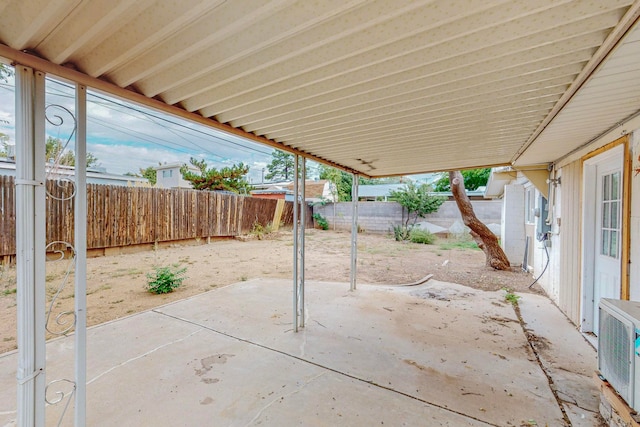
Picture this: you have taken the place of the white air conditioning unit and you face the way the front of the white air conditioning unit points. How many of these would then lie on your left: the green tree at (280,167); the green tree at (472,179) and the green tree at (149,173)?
0

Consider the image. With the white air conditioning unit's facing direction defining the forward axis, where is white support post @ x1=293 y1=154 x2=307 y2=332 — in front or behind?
in front

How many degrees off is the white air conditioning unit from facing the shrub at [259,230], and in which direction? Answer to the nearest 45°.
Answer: approximately 45° to its right

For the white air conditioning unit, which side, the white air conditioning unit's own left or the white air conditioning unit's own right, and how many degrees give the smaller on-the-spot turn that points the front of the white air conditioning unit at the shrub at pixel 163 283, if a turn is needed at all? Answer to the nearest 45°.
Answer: approximately 45° to the white air conditioning unit's own right

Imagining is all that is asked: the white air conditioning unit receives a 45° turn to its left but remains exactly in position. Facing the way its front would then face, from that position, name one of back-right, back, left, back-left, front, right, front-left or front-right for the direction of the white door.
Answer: back

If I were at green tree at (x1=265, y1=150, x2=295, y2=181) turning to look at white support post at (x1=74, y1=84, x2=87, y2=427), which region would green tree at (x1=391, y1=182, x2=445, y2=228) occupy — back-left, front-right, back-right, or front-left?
front-left

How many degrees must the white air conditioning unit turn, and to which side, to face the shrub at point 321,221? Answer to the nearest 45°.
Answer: approximately 90° to its right

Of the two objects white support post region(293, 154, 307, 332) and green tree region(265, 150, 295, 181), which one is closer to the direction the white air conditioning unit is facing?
the white support post

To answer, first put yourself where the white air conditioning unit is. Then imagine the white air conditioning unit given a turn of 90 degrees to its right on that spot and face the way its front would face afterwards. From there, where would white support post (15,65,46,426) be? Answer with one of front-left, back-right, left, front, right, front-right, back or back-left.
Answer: left

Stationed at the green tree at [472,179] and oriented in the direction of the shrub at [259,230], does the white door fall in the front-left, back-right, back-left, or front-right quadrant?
front-left

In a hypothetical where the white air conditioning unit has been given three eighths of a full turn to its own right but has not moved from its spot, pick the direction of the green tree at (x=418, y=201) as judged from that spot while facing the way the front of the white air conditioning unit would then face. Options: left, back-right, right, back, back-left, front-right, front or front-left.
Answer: front-left

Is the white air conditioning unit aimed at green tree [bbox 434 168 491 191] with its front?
no

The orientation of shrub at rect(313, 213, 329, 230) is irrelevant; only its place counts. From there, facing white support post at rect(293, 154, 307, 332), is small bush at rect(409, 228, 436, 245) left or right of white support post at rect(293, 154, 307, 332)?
left

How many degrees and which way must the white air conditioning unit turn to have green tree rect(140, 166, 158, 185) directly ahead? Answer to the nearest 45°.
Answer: approximately 45° to its right

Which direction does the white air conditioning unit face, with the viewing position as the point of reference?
facing the viewer and to the left of the viewer
